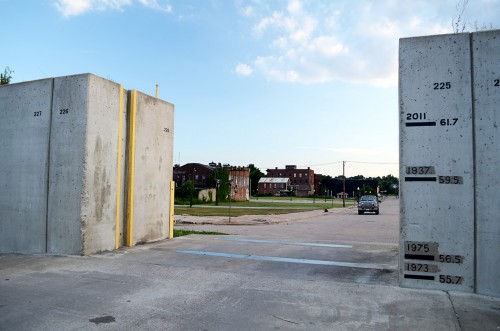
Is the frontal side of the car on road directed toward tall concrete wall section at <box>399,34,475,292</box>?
yes

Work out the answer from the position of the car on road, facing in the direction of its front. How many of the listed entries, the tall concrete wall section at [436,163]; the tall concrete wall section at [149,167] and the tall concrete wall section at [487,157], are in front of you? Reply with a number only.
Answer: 3

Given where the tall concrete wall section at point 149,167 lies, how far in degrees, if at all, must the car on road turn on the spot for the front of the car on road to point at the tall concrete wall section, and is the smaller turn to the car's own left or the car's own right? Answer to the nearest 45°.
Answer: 0° — it already faces it

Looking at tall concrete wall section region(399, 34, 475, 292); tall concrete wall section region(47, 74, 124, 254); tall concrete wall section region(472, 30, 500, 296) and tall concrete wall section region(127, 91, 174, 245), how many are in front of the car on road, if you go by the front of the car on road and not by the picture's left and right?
4

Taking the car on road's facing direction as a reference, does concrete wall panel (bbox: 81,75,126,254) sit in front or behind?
in front

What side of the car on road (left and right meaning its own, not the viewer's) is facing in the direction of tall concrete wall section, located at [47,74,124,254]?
front

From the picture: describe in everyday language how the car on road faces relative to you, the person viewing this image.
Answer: facing the viewer

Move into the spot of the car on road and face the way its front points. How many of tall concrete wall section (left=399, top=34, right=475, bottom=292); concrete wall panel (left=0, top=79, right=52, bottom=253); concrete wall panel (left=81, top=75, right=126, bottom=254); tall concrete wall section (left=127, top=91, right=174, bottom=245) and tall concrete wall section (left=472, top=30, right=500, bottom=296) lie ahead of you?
5

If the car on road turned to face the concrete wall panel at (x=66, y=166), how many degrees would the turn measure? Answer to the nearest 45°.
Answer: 0° — it already faces it

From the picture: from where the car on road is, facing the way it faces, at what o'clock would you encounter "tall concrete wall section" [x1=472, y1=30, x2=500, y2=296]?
The tall concrete wall section is roughly at 12 o'clock from the car on road.
